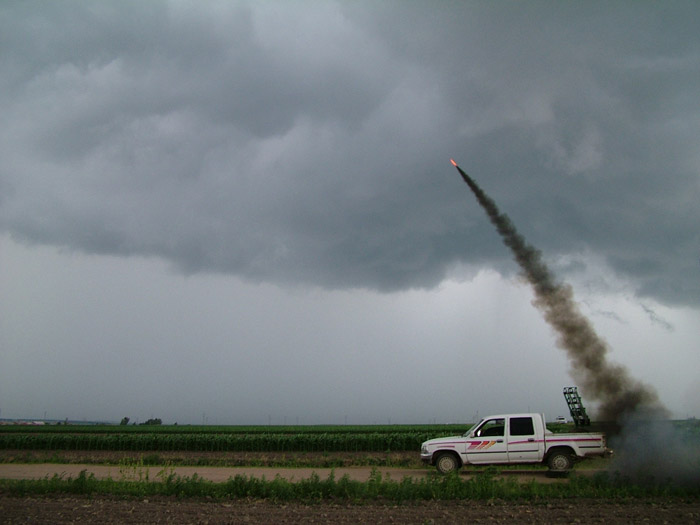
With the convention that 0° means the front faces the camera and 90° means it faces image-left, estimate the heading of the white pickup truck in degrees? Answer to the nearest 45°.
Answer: approximately 90°
